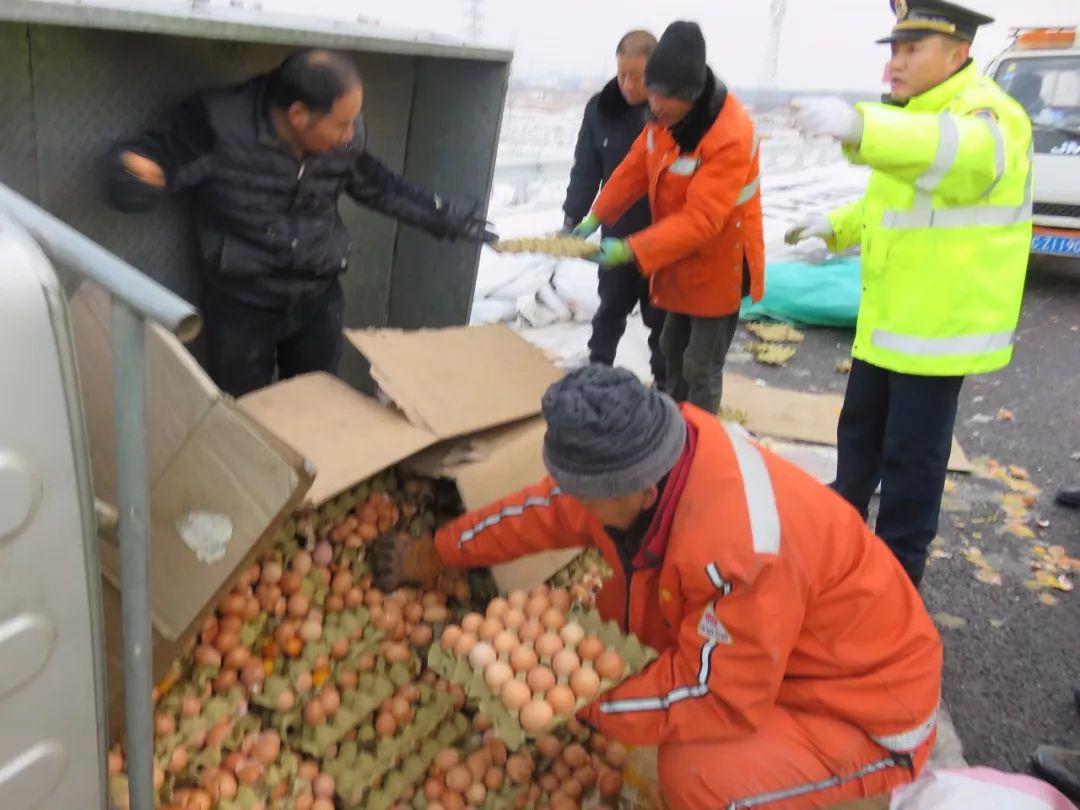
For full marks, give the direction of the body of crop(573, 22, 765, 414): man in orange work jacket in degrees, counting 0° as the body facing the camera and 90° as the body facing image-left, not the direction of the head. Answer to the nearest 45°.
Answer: approximately 45°

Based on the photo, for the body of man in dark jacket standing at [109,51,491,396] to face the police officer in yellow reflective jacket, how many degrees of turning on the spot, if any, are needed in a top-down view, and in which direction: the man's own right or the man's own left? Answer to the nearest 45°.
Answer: approximately 45° to the man's own left

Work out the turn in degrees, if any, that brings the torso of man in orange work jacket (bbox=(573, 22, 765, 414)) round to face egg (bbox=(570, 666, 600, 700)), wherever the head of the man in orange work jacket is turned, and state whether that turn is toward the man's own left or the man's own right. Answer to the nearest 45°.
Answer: approximately 45° to the man's own left

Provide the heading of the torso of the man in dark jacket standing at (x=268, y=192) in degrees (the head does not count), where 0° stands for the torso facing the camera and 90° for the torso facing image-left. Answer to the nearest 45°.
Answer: approximately 315°

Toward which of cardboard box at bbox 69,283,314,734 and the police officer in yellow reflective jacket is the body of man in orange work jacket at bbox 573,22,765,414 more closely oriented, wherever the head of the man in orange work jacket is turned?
the cardboard box
